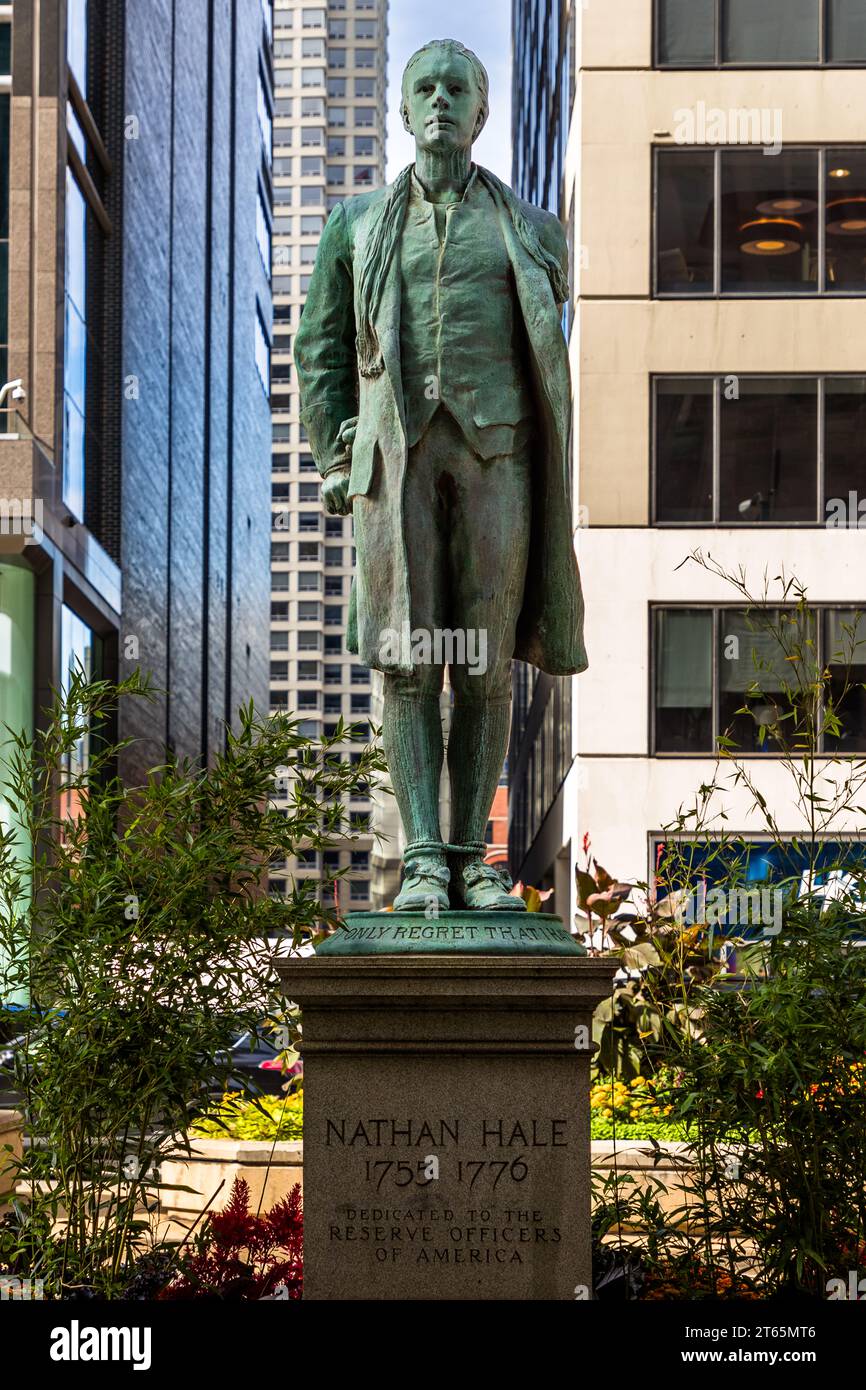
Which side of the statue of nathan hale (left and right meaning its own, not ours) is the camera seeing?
front

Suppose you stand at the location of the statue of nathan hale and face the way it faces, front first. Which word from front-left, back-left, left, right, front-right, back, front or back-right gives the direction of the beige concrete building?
back
